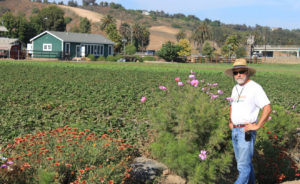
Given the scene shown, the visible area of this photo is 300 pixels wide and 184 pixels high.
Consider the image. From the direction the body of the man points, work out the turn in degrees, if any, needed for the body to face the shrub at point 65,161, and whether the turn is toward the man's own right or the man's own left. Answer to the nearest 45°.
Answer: approximately 45° to the man's own right

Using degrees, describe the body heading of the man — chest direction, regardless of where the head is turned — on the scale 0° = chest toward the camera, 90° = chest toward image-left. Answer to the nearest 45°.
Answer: approximately 45°

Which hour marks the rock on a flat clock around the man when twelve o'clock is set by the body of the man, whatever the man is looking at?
The rock is roughly at 2 o'clock from the man.
